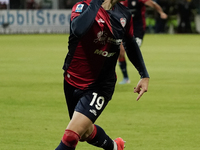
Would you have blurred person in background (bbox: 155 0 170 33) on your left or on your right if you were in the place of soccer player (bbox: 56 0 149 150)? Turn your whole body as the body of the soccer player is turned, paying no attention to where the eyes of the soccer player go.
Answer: on your left

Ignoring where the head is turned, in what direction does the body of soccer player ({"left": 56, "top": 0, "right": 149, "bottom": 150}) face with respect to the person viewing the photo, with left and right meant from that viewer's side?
facing the viewer and to the right of the viewer
